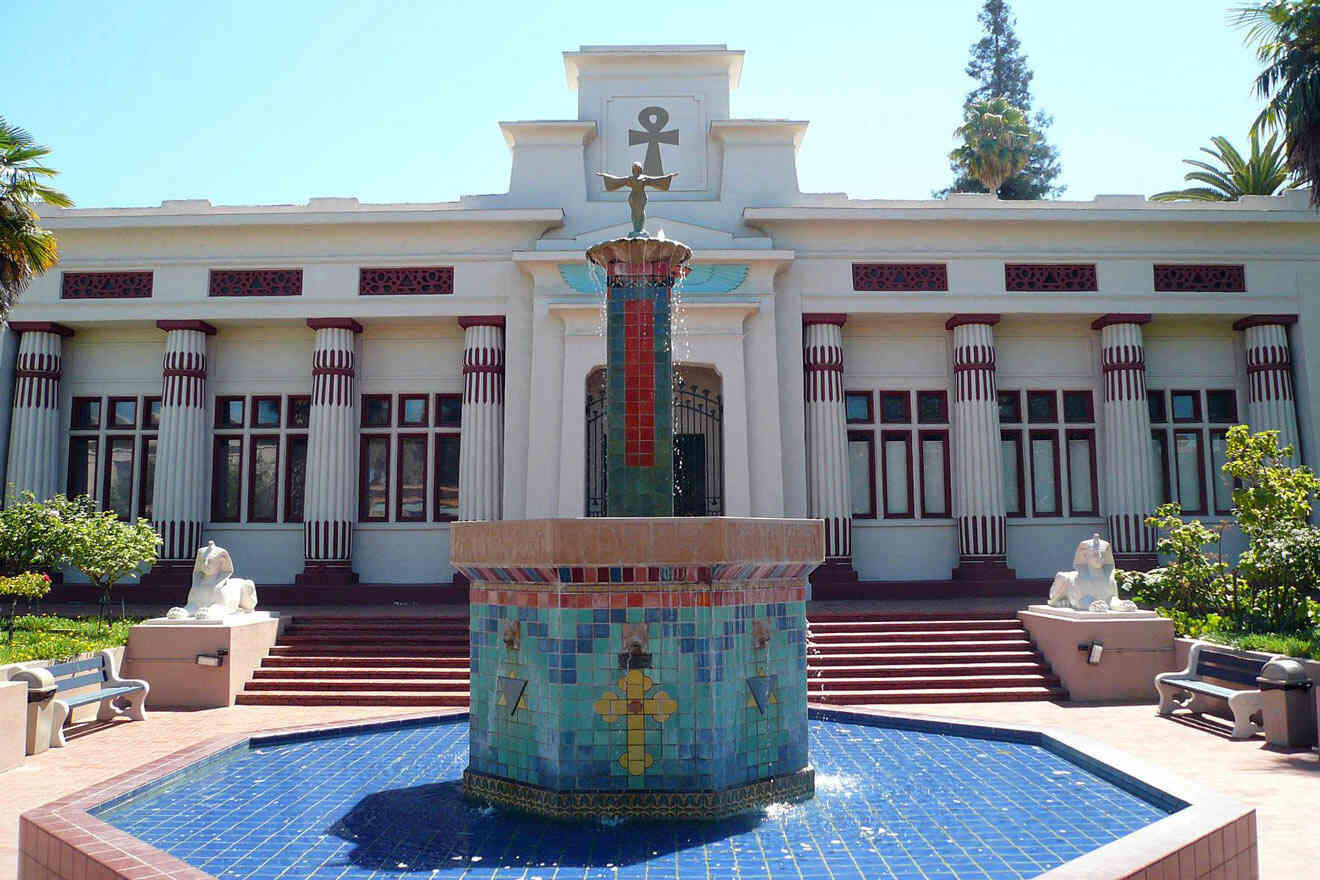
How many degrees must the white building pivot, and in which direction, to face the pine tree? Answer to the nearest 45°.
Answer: approximately 135° to its left

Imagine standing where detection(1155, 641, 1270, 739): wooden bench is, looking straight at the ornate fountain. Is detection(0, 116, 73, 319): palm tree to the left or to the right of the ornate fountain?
right

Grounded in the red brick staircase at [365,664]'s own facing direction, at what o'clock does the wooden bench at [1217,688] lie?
The wooden bench is roughly at 10 o'clock from the red brick staircase.

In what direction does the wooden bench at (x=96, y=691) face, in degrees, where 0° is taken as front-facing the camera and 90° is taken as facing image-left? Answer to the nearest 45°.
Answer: approximately 315°

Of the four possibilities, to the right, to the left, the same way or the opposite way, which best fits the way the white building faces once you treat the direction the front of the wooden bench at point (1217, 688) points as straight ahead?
to the left

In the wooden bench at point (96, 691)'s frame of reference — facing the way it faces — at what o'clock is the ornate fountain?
The ornate fountain is roughly at 1 o'clock from the wooden bench.

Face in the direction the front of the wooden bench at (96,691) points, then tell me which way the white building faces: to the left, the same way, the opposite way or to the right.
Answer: to the right

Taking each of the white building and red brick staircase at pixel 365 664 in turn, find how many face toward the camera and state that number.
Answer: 2

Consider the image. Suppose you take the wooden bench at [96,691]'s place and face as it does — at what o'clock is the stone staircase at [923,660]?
The stone staircase is roughly at 11 o'clock from the wooden bench.

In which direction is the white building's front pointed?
toward the camera

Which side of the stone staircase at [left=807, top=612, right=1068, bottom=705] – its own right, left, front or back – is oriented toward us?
front

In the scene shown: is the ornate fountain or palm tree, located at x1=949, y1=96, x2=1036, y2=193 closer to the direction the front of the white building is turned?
the ornate fountain

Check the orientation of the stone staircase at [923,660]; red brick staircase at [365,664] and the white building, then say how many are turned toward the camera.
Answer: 3
